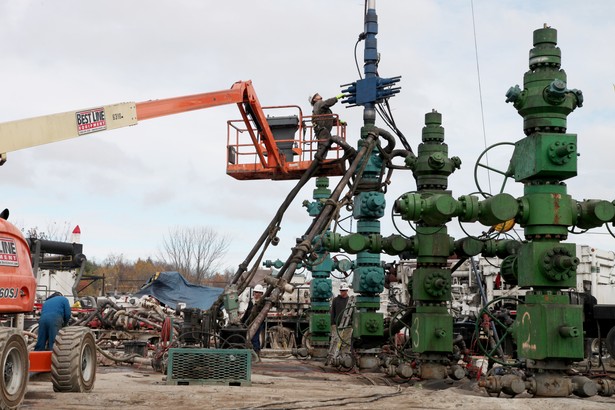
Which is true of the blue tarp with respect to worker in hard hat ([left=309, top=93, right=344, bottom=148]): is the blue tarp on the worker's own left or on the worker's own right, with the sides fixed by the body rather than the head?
on the worker's own left

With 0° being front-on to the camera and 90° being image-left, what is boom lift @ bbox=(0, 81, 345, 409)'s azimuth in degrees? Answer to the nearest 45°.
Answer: approximately 270°

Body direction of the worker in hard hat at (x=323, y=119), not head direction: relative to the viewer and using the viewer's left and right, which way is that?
facing to the right of the viewer

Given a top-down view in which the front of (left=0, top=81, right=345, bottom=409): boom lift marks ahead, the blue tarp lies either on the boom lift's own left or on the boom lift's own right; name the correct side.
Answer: on the boom lift's own left
